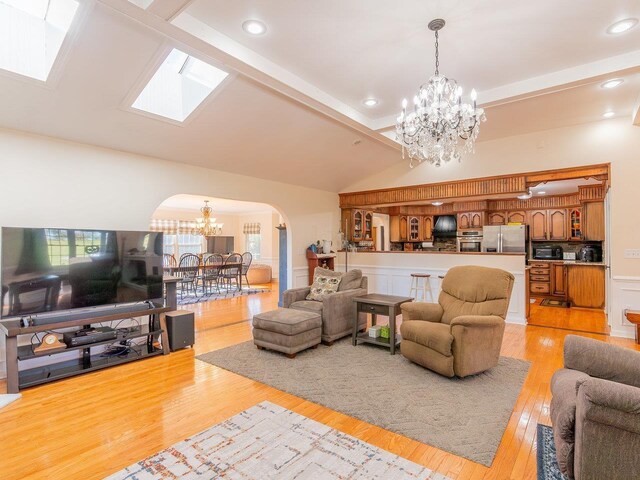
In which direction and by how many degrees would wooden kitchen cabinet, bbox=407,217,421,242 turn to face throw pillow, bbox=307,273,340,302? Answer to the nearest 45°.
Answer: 0° — it already faces it

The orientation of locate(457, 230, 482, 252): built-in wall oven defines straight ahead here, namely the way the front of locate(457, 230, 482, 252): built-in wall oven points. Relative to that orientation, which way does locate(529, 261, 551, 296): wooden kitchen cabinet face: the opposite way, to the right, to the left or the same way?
the same way

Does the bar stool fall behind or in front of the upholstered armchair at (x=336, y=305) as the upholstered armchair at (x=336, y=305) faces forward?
behind

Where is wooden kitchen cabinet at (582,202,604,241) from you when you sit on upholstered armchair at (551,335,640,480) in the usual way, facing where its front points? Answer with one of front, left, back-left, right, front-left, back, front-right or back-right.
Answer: right

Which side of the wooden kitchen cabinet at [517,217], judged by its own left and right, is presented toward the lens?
front

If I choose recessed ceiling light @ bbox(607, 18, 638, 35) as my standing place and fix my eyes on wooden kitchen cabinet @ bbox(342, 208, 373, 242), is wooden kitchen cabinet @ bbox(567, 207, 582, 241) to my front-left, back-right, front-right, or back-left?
front-right

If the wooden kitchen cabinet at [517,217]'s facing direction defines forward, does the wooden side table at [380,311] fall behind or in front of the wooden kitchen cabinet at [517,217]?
in front

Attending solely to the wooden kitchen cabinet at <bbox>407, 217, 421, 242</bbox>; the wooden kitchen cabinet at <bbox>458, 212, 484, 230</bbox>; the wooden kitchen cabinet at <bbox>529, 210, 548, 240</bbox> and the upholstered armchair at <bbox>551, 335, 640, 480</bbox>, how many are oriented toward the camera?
3

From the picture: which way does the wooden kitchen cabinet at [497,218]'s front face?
toward the camera

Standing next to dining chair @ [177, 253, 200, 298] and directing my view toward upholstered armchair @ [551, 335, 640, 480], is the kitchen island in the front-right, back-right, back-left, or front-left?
front-left

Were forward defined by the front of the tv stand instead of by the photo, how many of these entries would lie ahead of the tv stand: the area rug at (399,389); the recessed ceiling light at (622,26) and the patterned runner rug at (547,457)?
3

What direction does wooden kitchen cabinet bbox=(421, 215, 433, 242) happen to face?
toward the camera

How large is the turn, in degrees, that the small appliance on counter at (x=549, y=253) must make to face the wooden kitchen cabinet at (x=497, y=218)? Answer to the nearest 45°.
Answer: approximately 90° to its right

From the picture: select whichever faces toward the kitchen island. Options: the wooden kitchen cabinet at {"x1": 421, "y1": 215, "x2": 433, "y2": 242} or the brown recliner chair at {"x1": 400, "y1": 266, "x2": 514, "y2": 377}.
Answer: the wooden kitchen cabinet

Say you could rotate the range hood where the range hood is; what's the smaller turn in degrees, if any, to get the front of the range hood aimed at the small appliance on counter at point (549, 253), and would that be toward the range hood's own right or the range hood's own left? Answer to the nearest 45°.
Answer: approximately 90° to the range hood's own left

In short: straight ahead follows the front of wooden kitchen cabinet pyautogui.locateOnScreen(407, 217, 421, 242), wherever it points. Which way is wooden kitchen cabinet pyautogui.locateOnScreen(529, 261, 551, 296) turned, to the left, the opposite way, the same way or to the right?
the same way

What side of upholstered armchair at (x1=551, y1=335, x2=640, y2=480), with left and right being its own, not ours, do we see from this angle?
left

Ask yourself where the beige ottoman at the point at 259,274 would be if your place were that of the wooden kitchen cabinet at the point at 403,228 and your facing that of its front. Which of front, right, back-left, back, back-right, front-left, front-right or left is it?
right

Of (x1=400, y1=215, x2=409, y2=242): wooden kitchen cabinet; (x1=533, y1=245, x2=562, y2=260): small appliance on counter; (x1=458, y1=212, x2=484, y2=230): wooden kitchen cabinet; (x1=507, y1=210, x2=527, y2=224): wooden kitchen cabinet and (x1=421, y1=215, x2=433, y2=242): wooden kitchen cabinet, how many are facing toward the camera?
5
